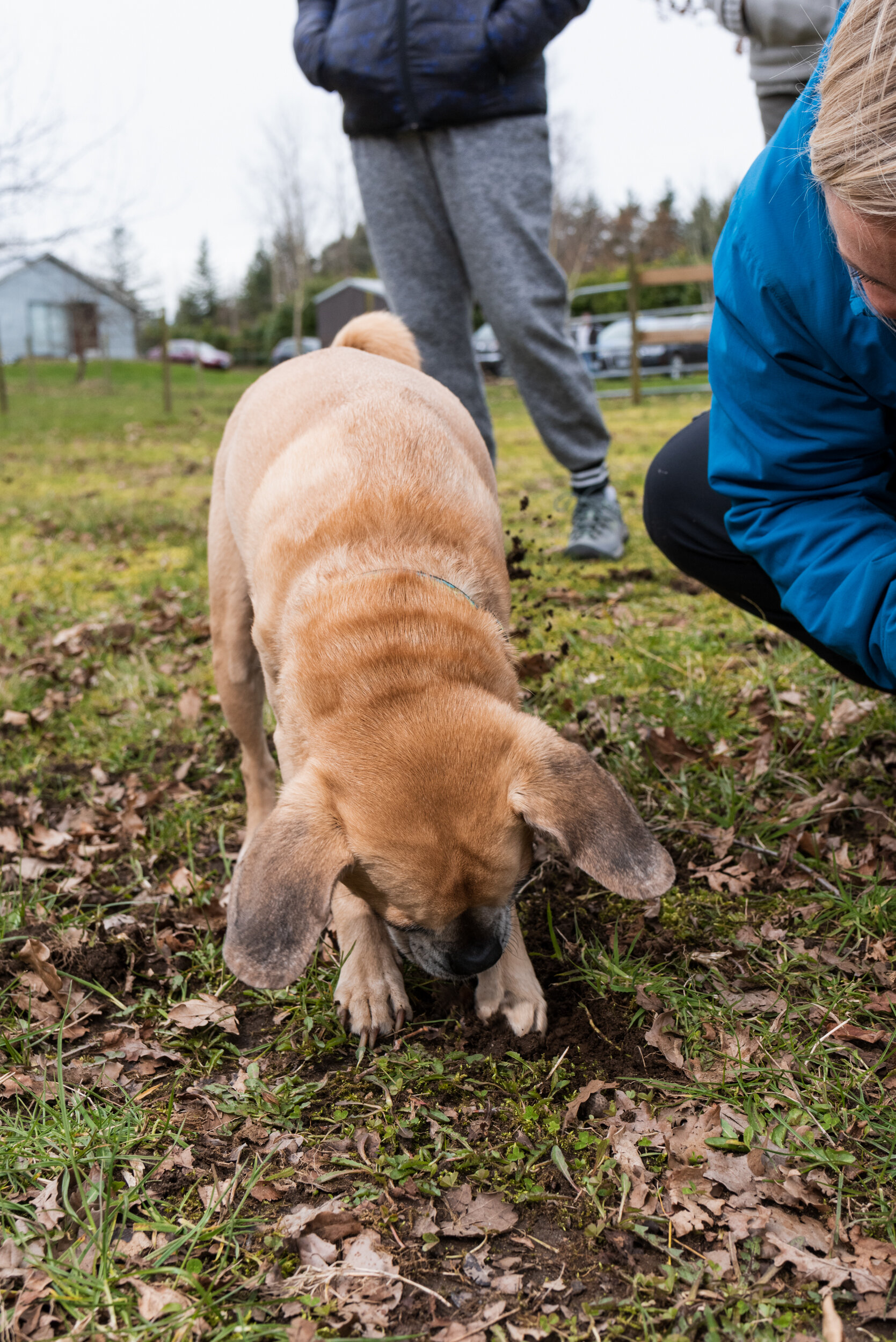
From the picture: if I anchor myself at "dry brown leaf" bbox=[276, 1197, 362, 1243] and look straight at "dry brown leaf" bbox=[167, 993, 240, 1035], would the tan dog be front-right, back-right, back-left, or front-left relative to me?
front-right

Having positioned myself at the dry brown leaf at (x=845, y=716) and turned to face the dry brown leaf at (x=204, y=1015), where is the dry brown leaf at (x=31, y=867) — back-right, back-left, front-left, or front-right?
front-right

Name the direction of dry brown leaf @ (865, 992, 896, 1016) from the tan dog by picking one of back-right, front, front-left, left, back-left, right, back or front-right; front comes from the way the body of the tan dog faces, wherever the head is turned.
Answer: left

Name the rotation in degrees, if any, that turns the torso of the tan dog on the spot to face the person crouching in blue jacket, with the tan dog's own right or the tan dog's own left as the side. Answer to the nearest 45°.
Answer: approximately 90° to the tan dog's own left

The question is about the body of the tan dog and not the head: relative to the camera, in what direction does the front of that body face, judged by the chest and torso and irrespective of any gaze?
toward the camera

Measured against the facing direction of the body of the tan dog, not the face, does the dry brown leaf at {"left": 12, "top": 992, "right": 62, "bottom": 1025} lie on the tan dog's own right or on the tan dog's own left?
on the tan dog's own right
